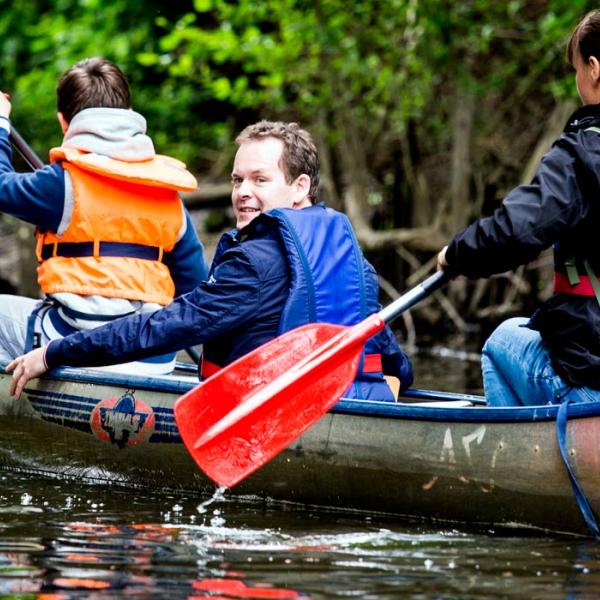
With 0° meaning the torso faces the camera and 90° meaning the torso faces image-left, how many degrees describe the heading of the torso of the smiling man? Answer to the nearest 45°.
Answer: approximately 135°

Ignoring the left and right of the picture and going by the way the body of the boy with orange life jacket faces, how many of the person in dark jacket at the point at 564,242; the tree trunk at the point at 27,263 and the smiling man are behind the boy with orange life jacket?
2

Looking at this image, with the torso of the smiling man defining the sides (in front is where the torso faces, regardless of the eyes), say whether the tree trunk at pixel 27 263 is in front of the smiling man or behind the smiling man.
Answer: in front

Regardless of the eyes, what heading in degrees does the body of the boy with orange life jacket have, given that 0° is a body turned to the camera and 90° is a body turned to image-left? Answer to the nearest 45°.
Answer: approximately 135°

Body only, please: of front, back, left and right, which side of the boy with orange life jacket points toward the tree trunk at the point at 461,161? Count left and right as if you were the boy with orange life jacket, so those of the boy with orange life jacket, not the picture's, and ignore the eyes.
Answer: right

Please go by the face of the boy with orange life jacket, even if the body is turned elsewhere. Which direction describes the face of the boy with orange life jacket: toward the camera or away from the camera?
away from the camera

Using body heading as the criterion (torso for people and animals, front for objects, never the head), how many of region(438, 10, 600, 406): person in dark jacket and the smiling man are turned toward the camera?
0

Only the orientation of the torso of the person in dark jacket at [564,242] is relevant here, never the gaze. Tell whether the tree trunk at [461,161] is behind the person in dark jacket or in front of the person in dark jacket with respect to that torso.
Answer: in front

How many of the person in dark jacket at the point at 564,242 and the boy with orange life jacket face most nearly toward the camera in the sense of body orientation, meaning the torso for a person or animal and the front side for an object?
0

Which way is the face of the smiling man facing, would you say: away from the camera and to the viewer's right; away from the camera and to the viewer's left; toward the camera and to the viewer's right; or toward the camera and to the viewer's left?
toward the camera and to the viewer's left

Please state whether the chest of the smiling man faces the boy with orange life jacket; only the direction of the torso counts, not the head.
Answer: yes

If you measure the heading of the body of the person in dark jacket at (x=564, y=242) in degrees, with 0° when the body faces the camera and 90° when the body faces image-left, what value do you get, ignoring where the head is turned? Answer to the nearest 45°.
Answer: approximately 135°
